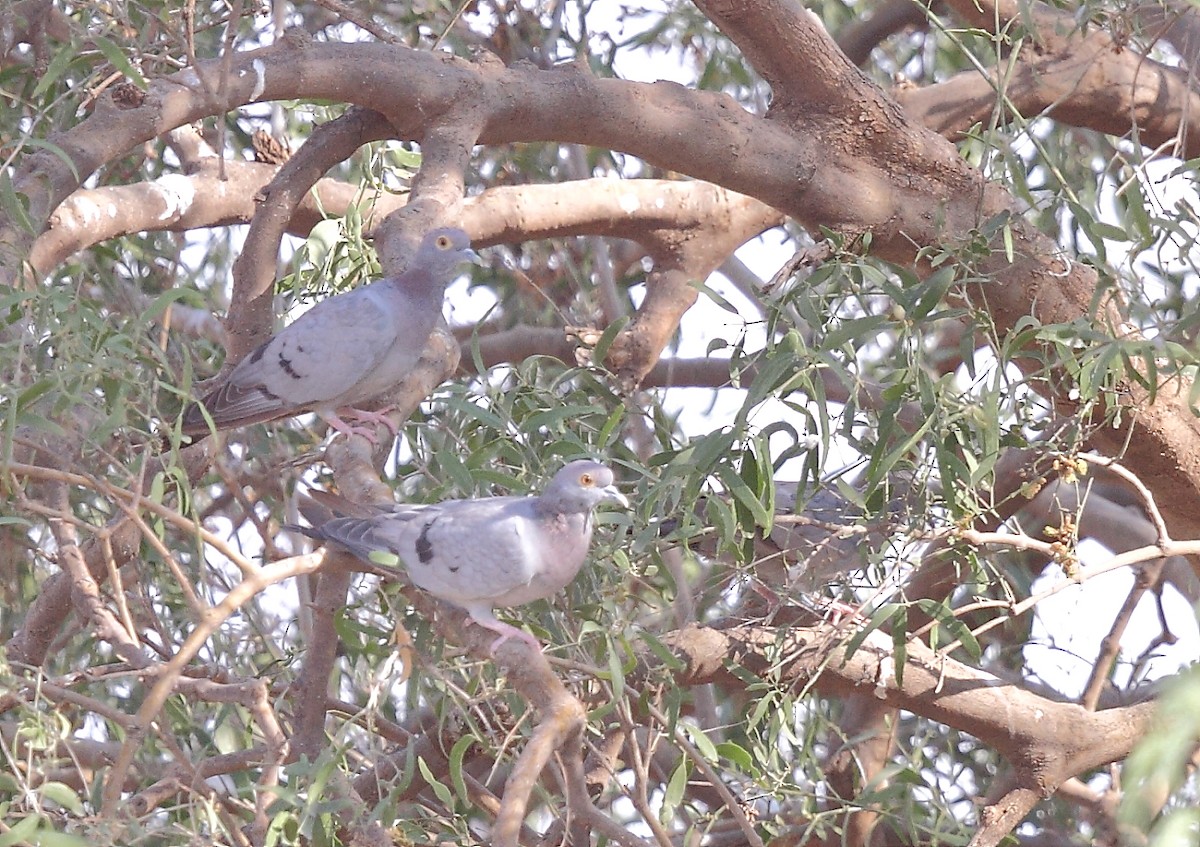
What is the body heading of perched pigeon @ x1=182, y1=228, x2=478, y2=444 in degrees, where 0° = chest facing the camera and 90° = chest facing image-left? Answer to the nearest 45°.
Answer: approximately 270°

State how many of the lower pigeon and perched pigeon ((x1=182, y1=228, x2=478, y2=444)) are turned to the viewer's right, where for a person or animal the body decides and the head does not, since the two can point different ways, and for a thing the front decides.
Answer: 2

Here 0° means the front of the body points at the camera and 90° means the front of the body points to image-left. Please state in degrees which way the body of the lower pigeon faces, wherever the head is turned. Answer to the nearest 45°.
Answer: approximately 270°
